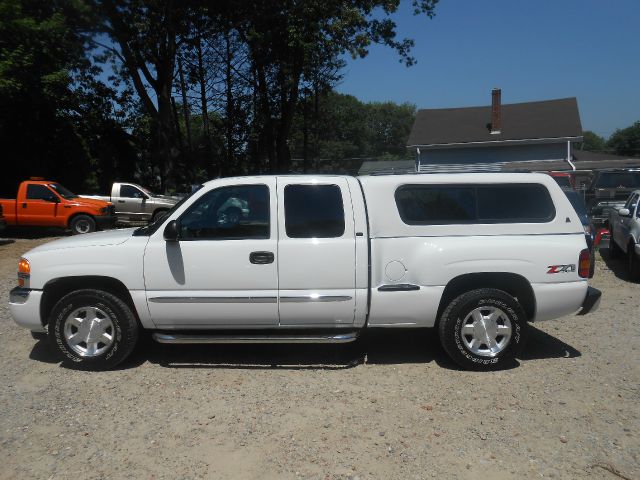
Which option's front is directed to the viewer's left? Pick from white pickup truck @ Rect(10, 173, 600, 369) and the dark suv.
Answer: the white pickup truck

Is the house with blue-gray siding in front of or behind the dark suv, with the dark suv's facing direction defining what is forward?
behind

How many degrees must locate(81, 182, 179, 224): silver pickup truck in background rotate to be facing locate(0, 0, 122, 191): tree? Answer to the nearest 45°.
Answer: approximately 135° to its left

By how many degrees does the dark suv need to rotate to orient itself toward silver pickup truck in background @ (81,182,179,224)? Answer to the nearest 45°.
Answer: approximately 90° to its right

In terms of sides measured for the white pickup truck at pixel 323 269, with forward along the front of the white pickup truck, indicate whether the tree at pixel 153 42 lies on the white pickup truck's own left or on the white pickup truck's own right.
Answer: on the white pickup truck's own right

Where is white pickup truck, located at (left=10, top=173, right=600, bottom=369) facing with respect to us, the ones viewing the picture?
facing to the left of the viewer

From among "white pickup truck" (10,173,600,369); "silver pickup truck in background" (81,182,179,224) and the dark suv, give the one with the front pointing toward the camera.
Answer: the dark suv

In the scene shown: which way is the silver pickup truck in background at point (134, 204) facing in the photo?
to the viewer's right

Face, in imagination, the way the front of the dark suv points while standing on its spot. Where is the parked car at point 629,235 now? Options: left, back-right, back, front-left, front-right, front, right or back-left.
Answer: front

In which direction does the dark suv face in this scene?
toward the camera

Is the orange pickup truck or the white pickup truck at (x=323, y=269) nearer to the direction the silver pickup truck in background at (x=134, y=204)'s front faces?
the white pickup truck

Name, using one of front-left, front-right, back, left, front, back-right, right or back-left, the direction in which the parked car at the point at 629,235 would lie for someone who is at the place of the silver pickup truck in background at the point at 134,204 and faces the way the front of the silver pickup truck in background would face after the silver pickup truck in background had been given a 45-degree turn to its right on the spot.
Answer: front

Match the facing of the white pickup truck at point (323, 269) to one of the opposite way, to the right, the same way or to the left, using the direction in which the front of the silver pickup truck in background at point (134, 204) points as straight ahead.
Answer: the opposite way

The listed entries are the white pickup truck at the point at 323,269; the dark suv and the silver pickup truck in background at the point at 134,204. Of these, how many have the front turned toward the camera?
1
